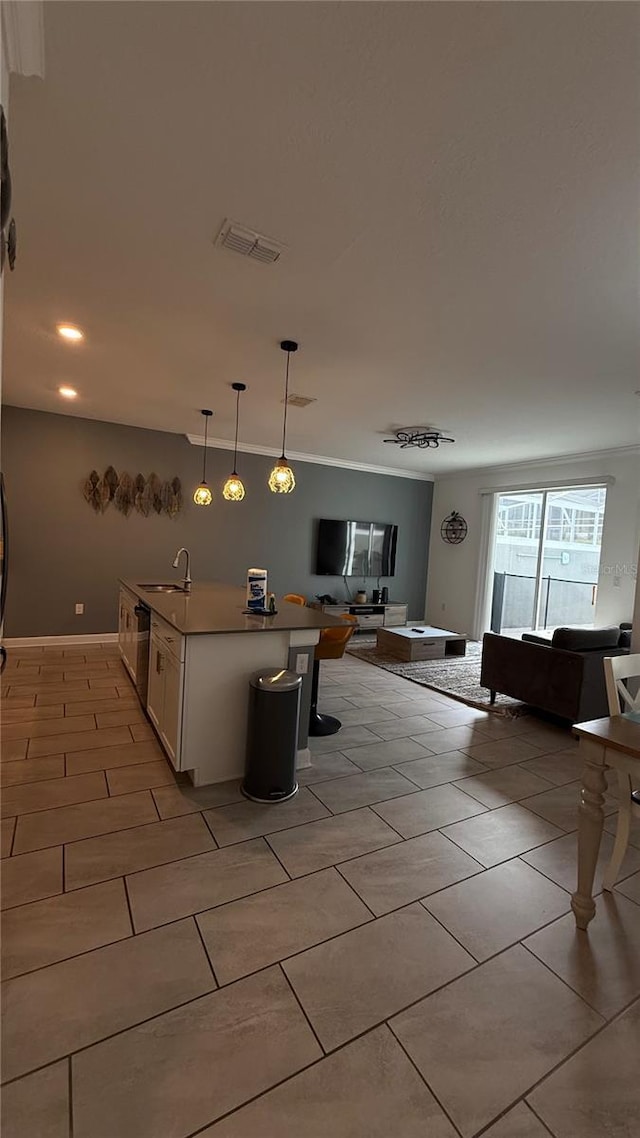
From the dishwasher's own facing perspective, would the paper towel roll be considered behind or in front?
behind

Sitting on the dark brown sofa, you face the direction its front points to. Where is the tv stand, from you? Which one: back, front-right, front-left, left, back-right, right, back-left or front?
front

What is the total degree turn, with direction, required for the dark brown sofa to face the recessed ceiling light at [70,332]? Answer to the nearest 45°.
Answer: approximately 90° to its left

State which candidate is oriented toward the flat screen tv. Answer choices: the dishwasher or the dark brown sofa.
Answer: the dark brown sofa

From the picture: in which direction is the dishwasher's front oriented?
to the viewer's left

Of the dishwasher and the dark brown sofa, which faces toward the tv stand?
the dark brown sofa

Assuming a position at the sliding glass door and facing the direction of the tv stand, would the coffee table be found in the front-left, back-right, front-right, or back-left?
front-left

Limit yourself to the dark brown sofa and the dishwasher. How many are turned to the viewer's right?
0

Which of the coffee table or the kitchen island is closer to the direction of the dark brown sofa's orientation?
the coffee table

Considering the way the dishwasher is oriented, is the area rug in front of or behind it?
behind

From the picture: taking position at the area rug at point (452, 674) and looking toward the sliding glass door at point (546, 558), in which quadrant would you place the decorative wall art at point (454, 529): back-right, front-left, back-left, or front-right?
front-left

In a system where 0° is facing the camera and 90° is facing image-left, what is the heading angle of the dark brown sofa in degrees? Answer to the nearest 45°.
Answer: approximately 135°
